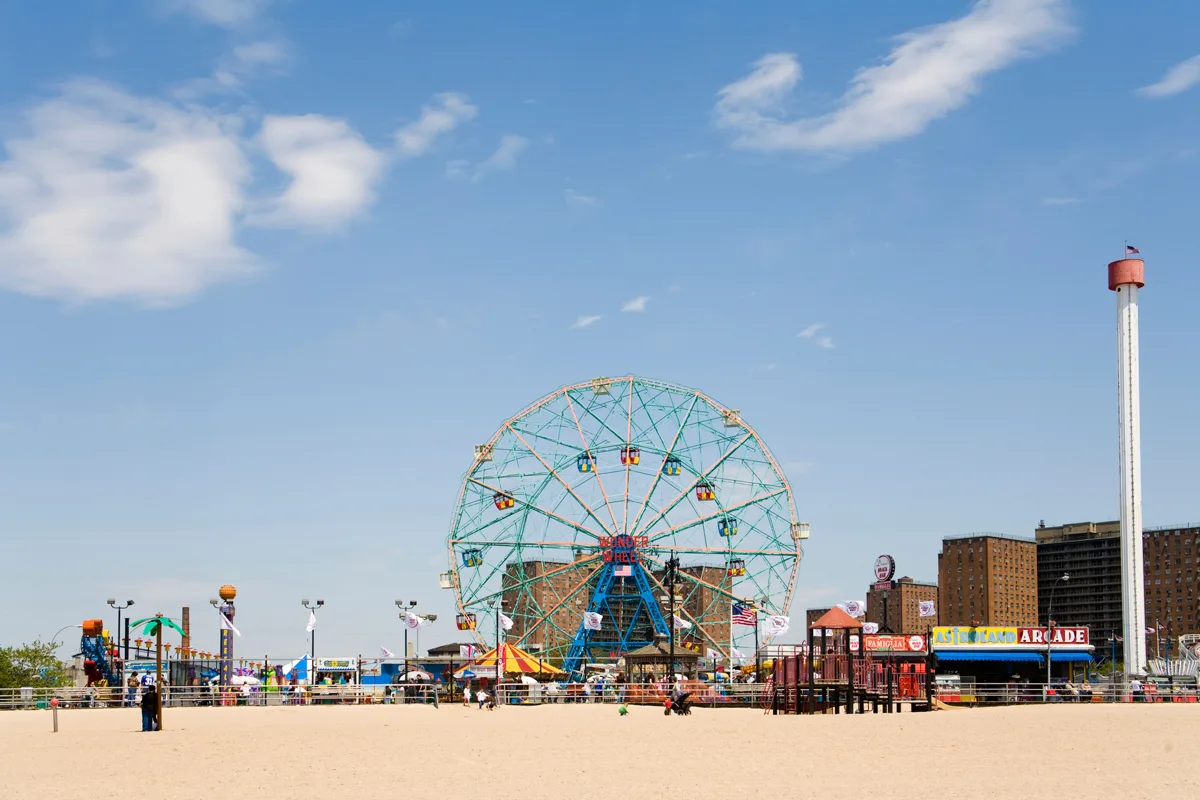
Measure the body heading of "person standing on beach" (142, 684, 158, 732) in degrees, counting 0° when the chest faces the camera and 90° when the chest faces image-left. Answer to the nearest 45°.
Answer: approximately 180°
